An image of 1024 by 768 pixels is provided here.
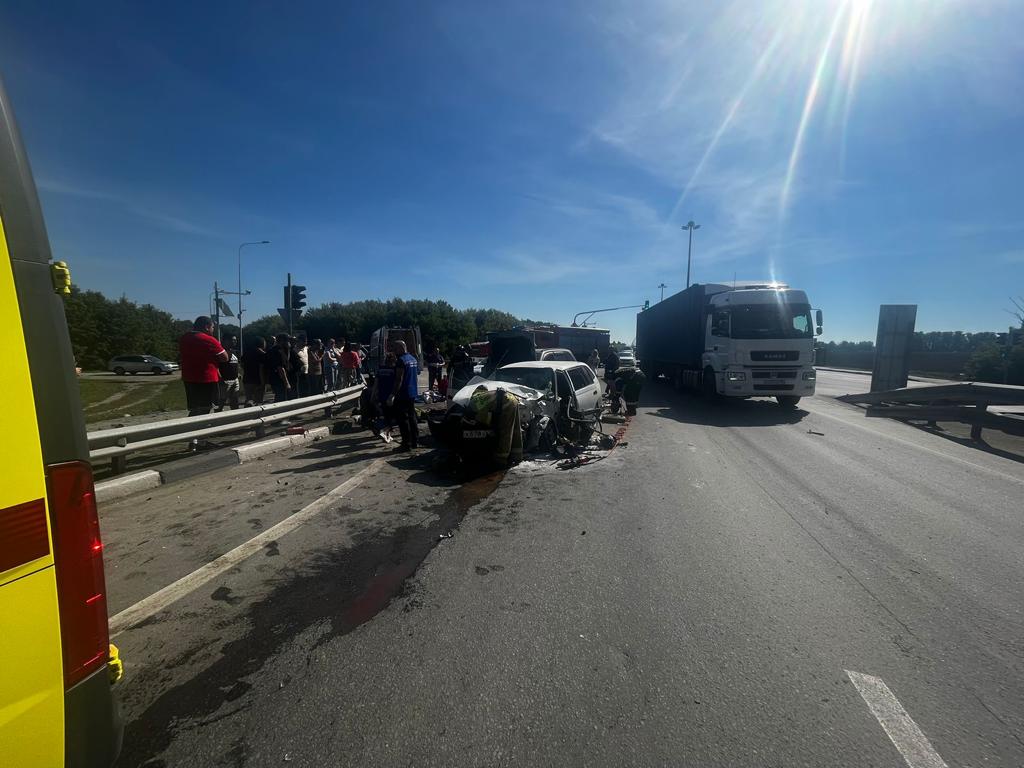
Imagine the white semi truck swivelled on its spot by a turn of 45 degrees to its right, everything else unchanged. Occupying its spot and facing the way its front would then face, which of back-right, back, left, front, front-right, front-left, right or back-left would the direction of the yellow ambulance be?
front

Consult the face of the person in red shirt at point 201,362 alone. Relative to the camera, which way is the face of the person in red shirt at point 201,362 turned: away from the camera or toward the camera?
away from the camera

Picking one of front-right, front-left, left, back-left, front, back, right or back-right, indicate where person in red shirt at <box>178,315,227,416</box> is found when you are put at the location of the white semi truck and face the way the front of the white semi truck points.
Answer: right

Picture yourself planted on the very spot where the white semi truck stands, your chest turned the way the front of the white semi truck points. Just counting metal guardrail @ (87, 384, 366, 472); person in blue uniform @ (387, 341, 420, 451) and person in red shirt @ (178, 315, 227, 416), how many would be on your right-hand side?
3

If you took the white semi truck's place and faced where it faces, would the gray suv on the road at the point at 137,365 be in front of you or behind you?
behind

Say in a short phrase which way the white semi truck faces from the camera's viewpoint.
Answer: facing the viewer and to the right of the viewer

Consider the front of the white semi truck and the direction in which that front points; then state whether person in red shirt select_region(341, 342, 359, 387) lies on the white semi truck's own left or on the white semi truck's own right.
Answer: on the white semi truck's own right
